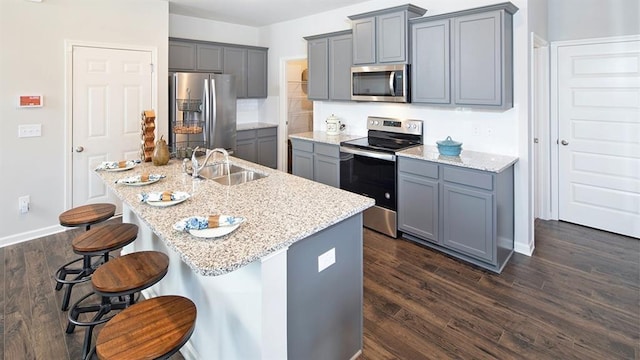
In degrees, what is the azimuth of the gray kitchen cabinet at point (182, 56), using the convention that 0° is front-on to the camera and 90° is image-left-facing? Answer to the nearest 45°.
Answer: approximately 315°

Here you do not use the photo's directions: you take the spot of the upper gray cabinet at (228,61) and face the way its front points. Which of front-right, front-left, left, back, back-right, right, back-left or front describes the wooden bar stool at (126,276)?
front-right

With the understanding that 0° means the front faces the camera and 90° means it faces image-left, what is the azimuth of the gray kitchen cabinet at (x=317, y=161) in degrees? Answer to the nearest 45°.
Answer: approximately 45°

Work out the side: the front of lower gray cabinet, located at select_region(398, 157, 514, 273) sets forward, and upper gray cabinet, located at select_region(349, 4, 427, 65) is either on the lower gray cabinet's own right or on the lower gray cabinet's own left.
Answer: on the lower gray cabinet's own right

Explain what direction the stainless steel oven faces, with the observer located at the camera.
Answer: facing the viewer and to the left of the viewer

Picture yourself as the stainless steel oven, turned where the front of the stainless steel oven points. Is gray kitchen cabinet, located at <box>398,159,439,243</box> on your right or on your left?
on your left

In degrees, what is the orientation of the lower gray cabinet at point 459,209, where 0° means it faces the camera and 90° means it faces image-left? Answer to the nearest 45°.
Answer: approximately 45°

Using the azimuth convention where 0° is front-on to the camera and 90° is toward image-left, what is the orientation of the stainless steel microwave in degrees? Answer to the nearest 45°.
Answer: approximately 45°
